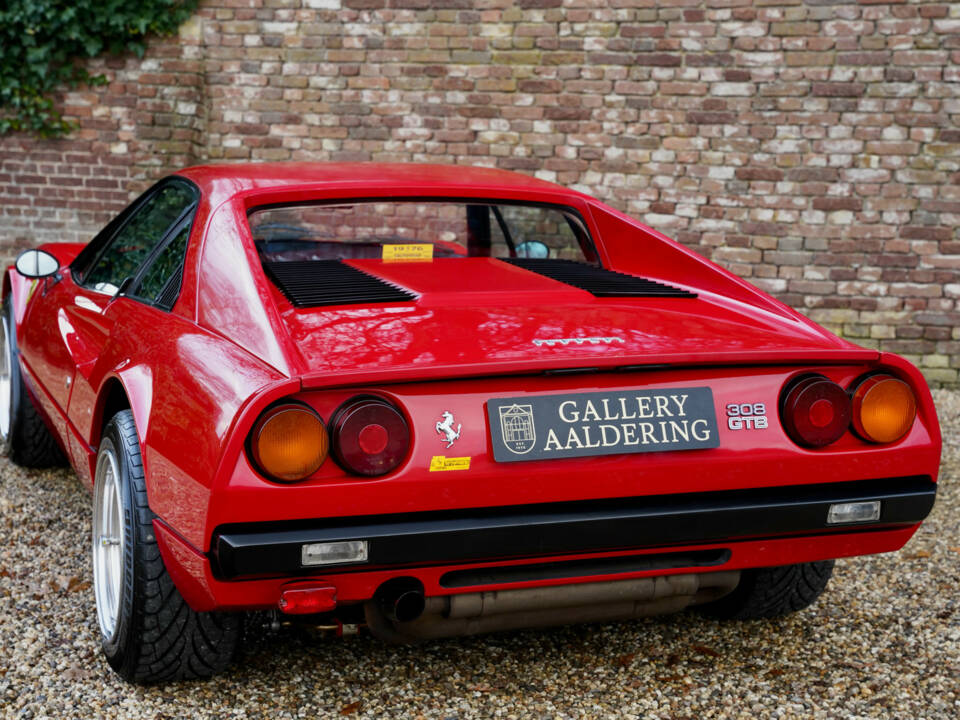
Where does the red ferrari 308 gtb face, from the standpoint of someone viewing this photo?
facing away from the viewer and to the left of the viewer

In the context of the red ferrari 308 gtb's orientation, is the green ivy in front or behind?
in front
